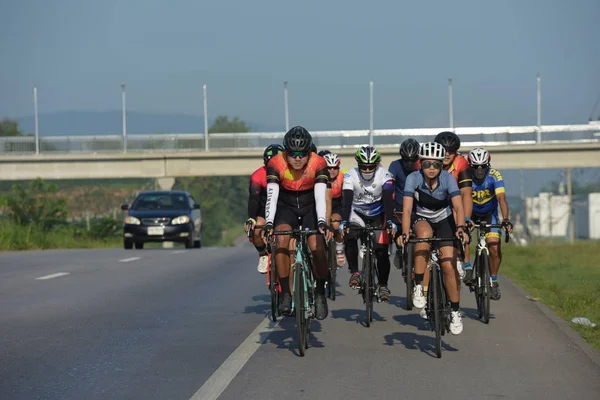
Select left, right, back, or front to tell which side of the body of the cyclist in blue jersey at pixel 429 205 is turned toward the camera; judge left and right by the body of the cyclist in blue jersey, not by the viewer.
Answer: front

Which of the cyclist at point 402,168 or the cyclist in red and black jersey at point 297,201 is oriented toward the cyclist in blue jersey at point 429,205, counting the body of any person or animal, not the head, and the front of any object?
the cyclist

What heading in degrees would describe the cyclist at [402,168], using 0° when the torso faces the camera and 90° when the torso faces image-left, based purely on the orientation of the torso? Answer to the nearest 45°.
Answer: approximately 0°

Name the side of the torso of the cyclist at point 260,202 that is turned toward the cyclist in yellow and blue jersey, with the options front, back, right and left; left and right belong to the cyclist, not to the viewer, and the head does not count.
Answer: left

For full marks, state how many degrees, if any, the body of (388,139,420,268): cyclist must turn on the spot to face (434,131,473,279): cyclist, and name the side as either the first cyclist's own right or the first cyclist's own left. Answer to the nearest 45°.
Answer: approximately 45° to the first cyclist's own left

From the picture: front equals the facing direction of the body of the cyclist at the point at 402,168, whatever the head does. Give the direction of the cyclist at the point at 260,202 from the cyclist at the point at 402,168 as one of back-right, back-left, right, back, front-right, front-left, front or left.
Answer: front-right

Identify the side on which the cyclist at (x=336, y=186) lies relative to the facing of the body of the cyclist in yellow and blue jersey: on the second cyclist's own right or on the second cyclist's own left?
on the second cyclist's own right

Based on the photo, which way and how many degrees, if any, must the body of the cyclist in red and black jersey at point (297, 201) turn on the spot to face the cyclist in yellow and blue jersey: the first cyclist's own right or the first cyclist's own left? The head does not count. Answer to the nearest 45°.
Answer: approximately 135° to the first cyclist's own left

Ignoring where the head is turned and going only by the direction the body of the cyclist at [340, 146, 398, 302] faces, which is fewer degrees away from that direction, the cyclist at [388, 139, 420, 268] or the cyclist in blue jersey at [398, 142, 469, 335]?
the cyclist in blue jersey

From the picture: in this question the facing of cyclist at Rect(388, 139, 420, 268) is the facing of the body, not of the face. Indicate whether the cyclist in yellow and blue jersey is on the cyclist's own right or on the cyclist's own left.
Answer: on the cyclist's own left
